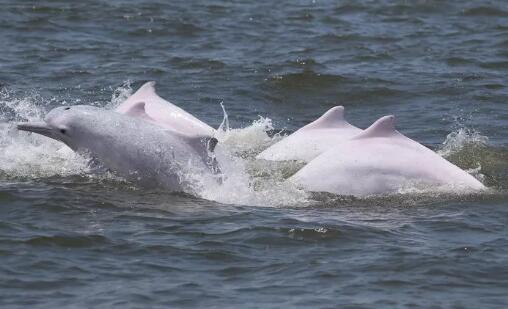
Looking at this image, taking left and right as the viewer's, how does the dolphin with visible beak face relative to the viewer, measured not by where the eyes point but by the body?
facing to the left of the viewer

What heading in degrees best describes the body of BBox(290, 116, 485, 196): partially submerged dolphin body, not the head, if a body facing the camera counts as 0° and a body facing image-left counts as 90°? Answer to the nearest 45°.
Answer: approximately 90°

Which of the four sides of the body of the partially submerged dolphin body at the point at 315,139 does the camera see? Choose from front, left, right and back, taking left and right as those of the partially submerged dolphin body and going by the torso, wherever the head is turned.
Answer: left

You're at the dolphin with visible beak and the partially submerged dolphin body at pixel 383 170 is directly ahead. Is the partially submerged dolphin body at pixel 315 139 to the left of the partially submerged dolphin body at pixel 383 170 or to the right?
left

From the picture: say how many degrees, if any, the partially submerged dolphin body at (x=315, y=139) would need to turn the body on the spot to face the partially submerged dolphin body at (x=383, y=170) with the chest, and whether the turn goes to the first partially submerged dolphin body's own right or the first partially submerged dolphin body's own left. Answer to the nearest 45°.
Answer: approximately 135° to the first partially submerged dolphin body's own left

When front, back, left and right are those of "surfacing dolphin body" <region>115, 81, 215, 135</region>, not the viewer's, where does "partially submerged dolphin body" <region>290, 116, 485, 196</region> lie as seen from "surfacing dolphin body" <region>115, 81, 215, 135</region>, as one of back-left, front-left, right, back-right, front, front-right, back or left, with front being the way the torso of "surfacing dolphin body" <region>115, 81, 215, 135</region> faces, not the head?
back-left

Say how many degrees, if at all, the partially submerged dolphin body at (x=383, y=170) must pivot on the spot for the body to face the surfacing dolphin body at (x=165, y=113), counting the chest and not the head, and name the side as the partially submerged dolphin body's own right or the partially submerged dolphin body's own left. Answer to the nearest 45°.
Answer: approximately 45° to the partially submerged dolphin body's own right

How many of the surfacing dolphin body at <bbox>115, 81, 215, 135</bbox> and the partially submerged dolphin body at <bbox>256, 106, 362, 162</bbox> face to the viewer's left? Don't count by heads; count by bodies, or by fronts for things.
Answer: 2

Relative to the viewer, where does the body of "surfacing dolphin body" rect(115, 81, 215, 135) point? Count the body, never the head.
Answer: to the viewer's left

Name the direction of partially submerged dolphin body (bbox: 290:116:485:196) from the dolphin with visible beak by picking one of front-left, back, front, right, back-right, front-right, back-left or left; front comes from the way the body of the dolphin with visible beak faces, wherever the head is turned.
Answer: back
